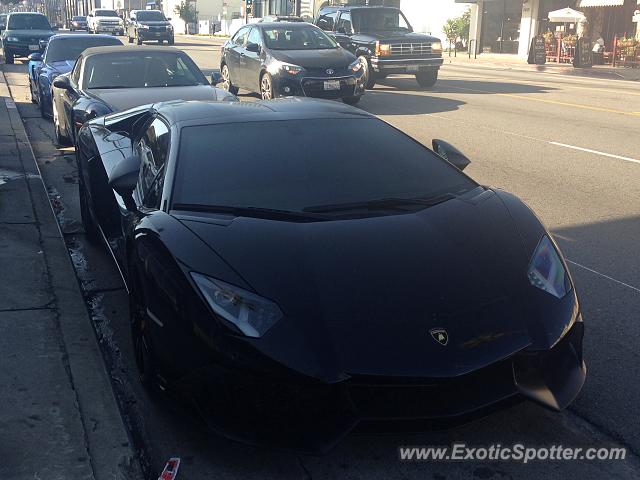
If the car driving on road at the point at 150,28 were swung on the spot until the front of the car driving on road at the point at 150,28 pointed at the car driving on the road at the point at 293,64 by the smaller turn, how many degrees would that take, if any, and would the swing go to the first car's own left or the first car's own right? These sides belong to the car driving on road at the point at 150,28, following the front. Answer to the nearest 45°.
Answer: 0° — it already faces it

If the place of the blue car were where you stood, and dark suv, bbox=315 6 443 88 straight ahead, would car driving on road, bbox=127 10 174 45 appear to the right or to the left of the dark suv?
left

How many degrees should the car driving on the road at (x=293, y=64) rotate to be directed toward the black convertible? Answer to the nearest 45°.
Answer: approximately 45° to its right

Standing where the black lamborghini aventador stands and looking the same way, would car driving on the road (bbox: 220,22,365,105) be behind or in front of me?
behind

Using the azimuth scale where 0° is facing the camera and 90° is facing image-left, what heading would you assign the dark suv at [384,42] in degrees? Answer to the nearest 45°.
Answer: approximately 315°

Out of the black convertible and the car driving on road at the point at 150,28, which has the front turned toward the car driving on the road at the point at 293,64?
the car driving on road at the point at 150,28

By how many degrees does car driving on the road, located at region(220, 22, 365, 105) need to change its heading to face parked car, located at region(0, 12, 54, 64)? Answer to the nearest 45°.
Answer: approximately 180°

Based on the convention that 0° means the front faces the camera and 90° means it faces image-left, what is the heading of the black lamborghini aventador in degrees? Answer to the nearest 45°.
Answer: approximately 315°

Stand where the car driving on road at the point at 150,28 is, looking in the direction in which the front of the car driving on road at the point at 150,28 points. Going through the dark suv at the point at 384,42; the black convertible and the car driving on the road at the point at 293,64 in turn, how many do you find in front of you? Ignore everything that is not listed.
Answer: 3

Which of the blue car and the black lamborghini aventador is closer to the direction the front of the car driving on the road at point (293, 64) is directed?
the black lamborghini aventador

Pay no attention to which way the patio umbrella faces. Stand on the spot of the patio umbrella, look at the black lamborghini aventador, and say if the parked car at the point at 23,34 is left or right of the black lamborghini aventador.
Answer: right

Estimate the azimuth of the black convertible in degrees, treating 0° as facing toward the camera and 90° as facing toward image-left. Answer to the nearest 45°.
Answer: approximately 315°

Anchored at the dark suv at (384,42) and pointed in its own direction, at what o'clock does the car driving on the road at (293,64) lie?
The car driving on the road is roughly at 2 o'clock from the dark suv.

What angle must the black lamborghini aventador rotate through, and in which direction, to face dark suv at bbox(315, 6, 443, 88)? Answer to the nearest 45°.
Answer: approximately 135° to its left

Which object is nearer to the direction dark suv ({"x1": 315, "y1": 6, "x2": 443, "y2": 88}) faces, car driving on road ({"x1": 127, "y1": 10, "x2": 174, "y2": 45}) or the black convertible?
the black convertible

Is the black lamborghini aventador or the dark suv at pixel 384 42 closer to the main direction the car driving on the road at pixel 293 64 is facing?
the black lamborghini aventador
